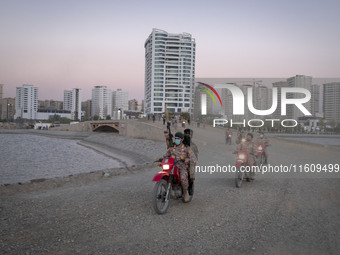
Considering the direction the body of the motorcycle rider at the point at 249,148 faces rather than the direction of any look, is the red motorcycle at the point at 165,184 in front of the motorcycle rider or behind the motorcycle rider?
in front

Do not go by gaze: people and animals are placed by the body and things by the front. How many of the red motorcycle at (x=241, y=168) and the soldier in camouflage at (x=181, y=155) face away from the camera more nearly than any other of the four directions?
0

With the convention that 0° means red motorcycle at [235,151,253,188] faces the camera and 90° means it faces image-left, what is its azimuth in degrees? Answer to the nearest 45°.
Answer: approximately 45°

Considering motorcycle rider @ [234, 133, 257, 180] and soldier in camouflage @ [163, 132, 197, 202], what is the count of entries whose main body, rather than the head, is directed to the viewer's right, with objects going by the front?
0

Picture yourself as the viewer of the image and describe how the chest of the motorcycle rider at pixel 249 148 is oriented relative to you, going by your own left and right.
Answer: facing the viewer and to the left of the viewer
